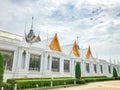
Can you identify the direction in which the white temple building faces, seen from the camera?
facing the viewer and to the right of the viewer
